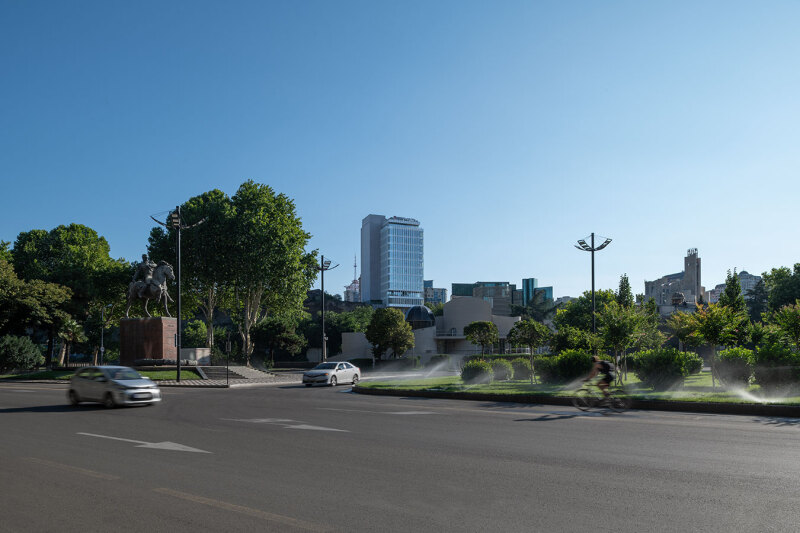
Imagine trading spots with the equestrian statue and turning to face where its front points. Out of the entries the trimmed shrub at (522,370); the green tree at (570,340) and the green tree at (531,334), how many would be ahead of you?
3

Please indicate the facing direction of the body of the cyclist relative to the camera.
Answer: to the viewer's left

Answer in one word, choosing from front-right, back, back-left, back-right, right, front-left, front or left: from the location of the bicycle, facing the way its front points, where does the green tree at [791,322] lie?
back-right

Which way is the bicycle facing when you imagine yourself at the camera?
facing to the left of the viewer

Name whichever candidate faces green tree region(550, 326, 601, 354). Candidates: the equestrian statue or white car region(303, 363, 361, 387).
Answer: the equestrian statue

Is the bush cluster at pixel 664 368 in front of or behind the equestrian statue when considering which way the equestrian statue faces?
in front

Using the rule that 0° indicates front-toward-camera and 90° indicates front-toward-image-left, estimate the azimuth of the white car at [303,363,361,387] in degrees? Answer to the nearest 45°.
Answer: approximately 45°

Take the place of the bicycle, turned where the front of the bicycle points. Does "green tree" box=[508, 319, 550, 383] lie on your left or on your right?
on your right

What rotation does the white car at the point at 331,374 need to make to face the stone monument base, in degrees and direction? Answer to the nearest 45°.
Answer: approximately 90° to its right

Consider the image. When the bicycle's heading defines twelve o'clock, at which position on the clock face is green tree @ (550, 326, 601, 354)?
The green tree is roughly at 3 o'clock from the bicycle.
